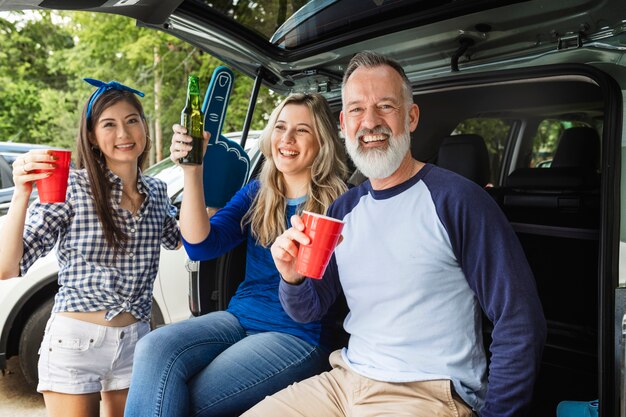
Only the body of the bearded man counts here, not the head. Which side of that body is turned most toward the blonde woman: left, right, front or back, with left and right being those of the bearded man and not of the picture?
right

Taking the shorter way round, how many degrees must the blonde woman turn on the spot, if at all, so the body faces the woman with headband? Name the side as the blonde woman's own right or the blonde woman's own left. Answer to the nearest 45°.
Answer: approximately 45° to the blonde woman's own right

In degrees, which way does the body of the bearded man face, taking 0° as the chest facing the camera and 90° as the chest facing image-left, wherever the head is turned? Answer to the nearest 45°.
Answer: approximately 45°

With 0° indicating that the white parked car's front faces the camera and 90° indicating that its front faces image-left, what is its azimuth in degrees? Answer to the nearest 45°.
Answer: approximately 45°

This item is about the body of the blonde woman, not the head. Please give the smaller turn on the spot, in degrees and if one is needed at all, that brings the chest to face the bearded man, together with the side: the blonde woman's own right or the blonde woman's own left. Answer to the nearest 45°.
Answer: approximately 90° to the blonde woman's own left

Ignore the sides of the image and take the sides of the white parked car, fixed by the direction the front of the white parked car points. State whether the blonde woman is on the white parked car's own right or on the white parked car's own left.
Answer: on the white parked car's own left

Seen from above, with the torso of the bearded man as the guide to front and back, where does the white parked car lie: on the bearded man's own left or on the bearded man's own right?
on the bearded man's own right

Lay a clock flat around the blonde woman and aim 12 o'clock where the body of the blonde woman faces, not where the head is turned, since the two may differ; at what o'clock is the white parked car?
The white parked car is roughly at 3 o'clock from the blonde woman.

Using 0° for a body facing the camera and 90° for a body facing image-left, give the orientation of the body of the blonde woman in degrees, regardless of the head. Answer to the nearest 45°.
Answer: approximately 45°
